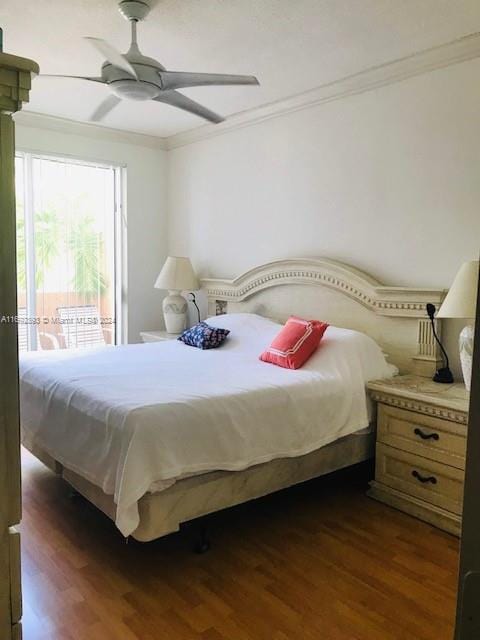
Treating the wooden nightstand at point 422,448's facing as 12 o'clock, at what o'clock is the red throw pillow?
The red throw pillow is roughly at 2 o'clock from the wooden nightstand.

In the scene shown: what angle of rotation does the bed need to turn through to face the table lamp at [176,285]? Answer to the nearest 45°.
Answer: approximately 135° to its right

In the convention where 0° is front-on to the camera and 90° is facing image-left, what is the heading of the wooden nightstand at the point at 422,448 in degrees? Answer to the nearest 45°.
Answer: approximately 45°

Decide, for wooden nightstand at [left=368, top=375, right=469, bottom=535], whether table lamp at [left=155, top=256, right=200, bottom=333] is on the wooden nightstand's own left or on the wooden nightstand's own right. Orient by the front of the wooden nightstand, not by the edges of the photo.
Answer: on the wooden nightstand's own right

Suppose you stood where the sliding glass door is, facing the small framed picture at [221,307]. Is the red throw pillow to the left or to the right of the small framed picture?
right

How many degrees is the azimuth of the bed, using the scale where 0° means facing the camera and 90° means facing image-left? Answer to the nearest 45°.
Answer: approximately 45°

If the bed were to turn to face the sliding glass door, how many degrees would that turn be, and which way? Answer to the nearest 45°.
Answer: approximately 90° to its right

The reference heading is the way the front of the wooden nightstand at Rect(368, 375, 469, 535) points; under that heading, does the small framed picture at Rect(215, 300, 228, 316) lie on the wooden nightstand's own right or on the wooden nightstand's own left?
on the wooden nightstand's own right

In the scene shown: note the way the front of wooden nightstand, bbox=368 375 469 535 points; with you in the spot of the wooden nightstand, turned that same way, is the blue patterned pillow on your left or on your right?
on your right
